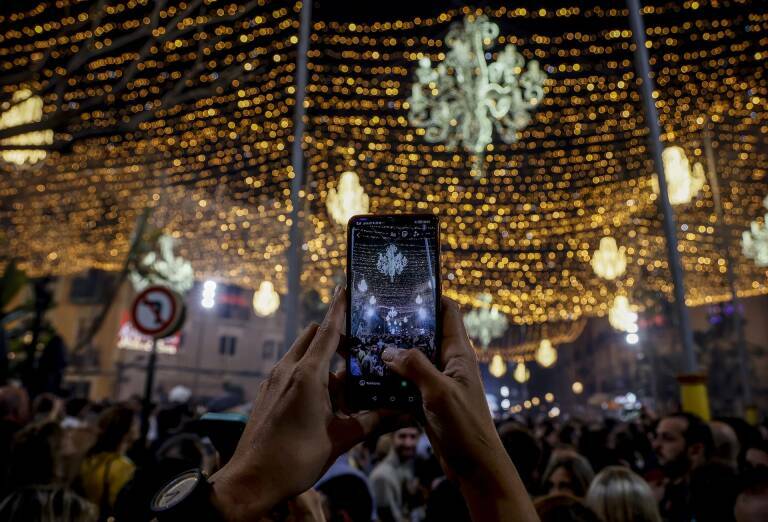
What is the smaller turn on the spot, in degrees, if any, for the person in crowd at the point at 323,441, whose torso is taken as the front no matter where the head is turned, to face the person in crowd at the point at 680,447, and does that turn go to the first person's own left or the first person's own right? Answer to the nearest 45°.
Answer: approximately 45° to the first person's own right

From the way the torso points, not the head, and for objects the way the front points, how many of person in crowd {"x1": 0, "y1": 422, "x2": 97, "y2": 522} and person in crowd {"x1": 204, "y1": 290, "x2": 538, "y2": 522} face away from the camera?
2

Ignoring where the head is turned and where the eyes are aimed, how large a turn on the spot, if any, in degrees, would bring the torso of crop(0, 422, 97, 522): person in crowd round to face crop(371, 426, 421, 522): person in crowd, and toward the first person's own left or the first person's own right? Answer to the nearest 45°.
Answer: approximately 45° to the first person's own right

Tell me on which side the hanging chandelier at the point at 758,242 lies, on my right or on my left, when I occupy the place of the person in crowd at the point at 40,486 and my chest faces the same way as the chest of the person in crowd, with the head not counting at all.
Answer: on my right

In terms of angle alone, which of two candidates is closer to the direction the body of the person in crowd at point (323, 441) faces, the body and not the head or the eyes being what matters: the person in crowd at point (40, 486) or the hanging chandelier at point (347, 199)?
the hanging chandelier

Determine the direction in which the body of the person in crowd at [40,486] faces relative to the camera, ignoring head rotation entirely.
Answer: away from the camera

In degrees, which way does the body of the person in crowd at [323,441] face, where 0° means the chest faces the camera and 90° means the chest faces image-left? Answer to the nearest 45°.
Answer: approximately 180°

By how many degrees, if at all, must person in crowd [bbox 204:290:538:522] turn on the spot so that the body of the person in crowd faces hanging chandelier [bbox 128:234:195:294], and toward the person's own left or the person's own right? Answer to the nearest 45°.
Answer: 0° — they already face it
